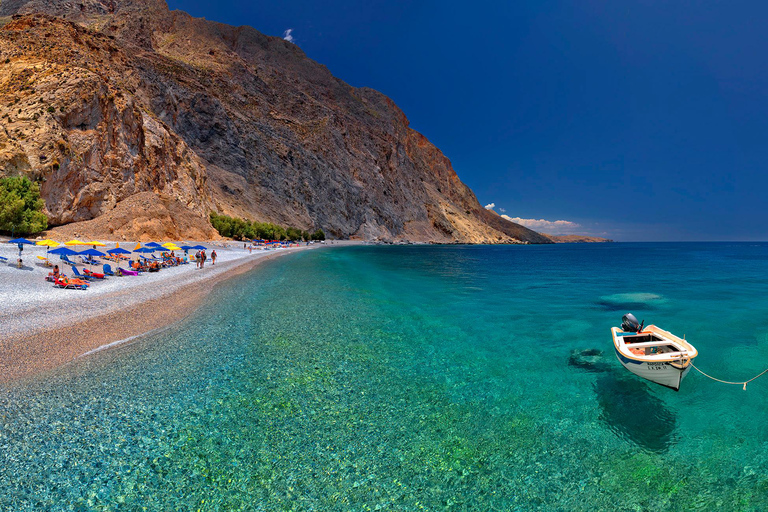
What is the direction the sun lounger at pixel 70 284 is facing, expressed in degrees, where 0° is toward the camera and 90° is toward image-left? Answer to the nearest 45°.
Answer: approximately 270°

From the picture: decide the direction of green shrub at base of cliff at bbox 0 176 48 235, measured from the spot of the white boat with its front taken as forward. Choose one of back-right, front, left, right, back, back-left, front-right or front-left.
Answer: back-right

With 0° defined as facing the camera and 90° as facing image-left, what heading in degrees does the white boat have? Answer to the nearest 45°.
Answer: approximately 315°

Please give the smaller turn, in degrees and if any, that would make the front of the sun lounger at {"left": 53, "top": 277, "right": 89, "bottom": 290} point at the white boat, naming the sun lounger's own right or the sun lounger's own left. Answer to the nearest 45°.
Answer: approximately 45° to the sun lounger's own right

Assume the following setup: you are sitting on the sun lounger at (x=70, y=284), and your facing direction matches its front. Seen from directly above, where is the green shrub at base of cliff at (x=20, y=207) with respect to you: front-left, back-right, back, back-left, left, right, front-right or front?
left

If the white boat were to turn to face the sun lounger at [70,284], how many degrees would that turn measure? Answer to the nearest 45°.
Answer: approximately 135° to its right

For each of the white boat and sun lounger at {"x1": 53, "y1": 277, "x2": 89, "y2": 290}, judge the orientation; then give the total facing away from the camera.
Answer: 0
